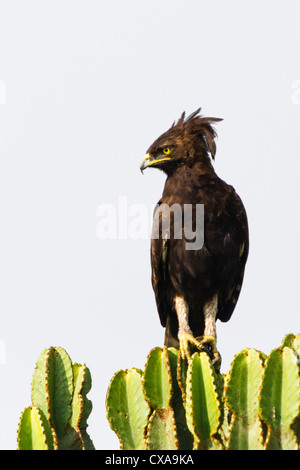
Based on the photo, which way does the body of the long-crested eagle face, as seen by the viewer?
toward the camera
